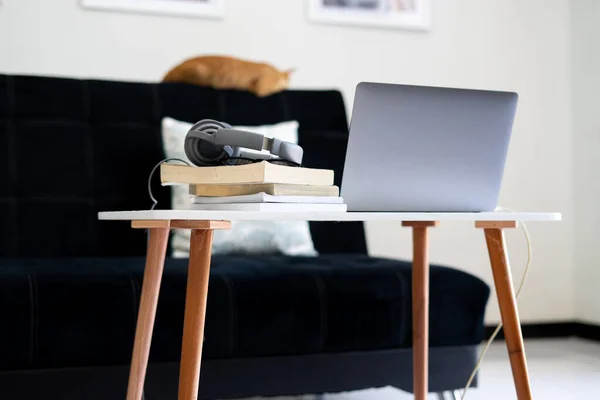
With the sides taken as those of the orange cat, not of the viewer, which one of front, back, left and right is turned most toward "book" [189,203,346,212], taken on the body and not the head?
right

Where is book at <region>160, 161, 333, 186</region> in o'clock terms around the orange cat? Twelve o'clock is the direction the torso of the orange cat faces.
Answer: The book is roughly at 3 o'clock from the orange cat.

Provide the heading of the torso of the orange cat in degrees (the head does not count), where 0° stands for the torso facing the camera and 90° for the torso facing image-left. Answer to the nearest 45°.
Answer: approximately 270°

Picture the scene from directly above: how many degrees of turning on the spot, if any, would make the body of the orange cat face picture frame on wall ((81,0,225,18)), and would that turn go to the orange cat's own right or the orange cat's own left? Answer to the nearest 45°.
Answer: approximately 135° to the orange cat's own left

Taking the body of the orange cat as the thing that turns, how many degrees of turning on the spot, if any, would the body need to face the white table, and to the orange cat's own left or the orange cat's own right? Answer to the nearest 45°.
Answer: approximately 90° to the orange cat's own right
